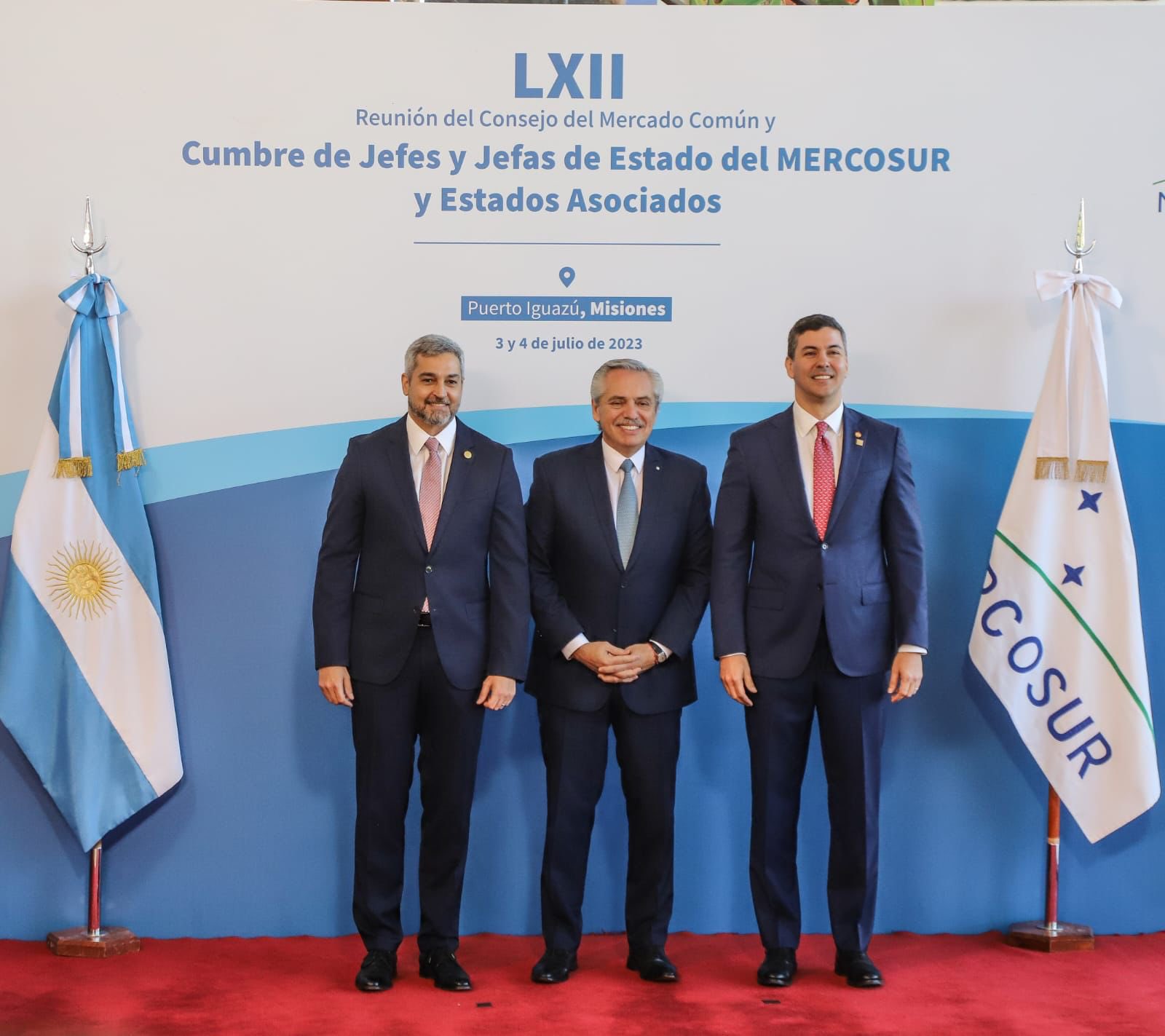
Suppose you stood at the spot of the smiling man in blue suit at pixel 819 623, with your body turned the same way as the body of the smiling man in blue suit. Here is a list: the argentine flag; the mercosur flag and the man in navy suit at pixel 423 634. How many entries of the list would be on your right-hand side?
2

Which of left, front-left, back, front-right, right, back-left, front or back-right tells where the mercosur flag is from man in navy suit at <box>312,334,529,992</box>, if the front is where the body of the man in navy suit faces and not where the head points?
left

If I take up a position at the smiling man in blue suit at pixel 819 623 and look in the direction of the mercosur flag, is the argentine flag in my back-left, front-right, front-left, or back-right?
back-left

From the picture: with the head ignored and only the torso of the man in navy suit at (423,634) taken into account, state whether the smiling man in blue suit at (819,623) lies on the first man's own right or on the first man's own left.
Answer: on the first man's own left

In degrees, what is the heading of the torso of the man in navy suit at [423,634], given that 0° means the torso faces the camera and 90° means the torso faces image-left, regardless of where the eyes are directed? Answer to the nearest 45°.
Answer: approximately 0°

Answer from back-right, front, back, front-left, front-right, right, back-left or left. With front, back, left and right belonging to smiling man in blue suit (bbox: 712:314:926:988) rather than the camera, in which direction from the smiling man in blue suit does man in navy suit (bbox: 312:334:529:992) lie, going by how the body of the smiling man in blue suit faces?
right

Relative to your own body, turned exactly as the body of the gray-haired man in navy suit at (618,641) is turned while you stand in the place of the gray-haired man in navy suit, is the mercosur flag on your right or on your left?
on your left
